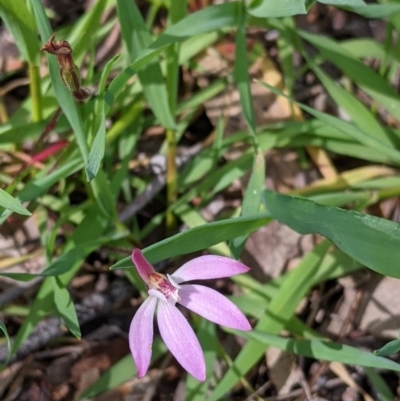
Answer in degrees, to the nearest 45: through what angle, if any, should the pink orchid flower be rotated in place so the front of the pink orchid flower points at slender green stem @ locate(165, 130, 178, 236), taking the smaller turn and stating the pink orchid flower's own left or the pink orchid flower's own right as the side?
approximately 135° to the pink orchid flower's own left

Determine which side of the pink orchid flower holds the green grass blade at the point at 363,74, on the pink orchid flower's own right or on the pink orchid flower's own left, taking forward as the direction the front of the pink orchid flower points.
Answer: on the pink orchid flower's own left

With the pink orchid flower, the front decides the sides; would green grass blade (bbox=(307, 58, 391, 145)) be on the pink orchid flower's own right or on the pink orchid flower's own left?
on the pink orchid flower's own left

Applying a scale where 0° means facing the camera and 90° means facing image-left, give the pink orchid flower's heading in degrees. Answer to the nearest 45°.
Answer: approximately 315°
